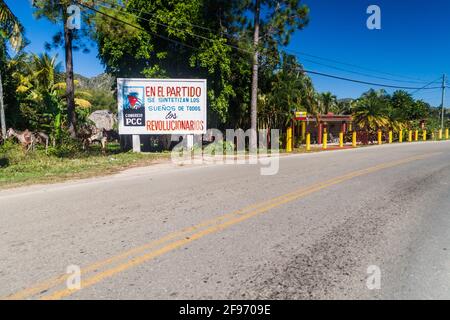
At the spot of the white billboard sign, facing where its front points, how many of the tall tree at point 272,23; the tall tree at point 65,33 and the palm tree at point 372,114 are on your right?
1

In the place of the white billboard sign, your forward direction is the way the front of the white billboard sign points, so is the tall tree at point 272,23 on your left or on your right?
on your left

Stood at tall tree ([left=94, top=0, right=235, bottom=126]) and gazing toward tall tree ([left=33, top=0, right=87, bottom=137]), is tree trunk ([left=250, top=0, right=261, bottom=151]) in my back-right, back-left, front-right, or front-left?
back-left

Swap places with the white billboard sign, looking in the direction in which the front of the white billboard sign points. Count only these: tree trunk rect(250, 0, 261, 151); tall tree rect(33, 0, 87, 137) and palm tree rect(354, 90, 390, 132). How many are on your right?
1

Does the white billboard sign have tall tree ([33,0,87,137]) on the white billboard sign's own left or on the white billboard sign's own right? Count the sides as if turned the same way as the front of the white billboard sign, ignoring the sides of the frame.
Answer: on the white billboard sign's own right

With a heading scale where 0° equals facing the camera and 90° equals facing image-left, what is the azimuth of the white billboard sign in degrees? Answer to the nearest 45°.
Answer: approximately 0°

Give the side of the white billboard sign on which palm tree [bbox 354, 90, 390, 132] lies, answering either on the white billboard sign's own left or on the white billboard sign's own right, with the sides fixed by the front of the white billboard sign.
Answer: on the white billboard sign's own left

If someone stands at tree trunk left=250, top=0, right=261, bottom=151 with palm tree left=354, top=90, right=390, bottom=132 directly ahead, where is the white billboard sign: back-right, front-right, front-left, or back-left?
back-left

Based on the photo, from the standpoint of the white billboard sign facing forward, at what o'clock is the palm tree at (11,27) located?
The palm tree is roughly at 2 o'clock from the white billboard sign.

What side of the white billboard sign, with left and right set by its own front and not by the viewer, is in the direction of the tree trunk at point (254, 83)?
left
